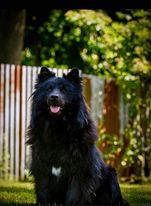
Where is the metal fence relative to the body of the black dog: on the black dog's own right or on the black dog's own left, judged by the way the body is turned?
on the black dog's own right

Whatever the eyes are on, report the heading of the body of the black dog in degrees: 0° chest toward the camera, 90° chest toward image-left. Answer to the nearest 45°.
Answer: approximately 45°
